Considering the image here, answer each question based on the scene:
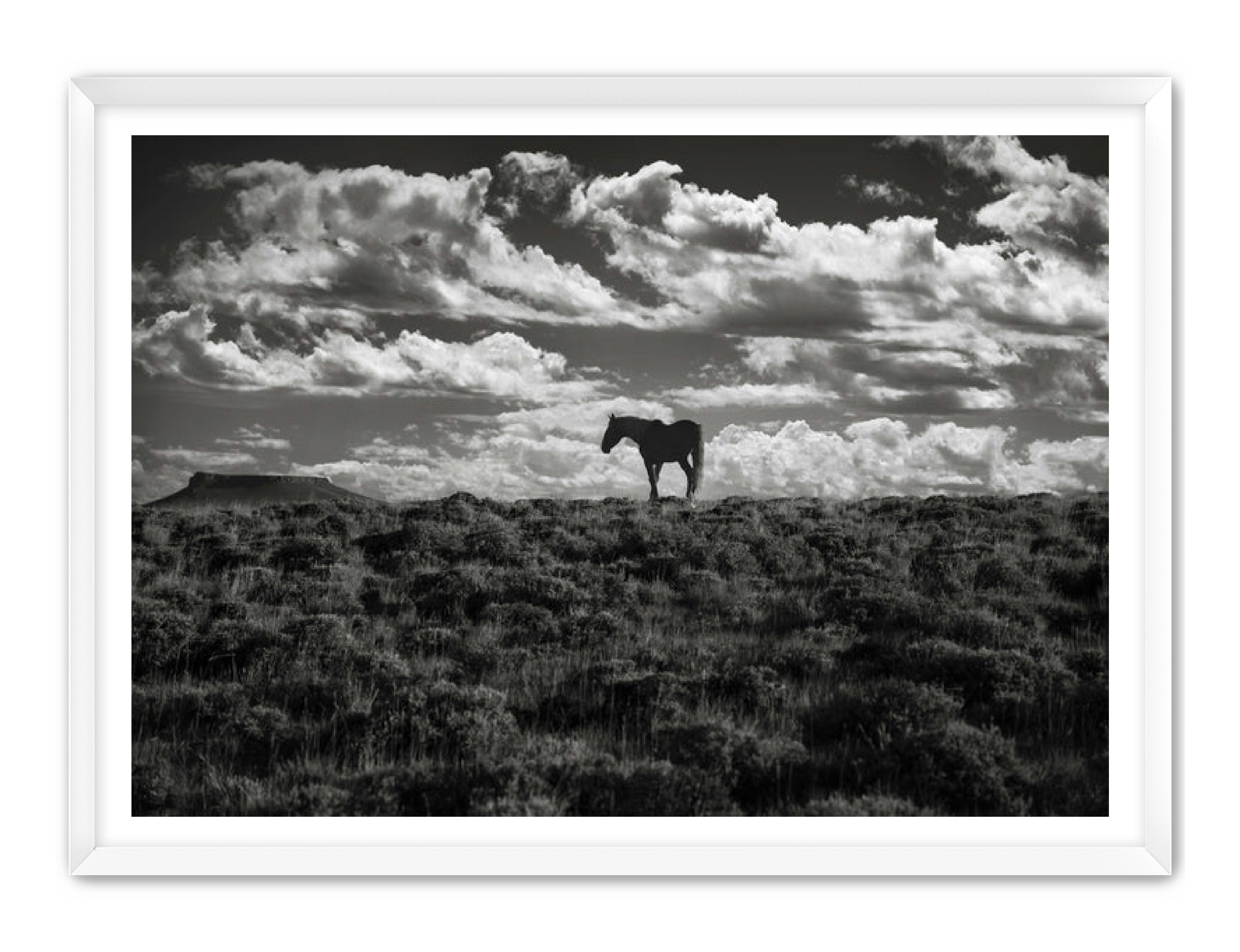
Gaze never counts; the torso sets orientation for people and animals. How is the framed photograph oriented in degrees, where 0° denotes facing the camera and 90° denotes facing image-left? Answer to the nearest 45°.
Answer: approximately 0°
